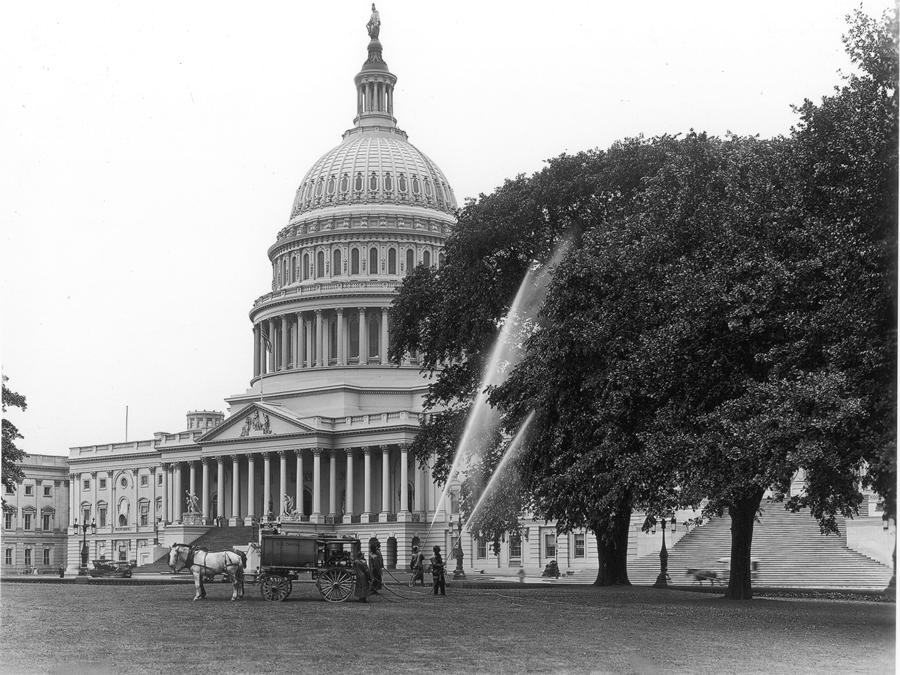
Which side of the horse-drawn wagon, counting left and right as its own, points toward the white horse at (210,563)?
front

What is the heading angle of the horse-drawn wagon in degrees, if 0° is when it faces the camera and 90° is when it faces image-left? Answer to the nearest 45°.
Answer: approximately 90°

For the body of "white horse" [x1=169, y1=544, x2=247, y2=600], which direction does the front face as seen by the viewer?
to the viewer's left

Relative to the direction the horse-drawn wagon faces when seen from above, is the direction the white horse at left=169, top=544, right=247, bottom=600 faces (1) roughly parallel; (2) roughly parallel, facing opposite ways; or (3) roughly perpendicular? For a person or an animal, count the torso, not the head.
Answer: roughly parallel

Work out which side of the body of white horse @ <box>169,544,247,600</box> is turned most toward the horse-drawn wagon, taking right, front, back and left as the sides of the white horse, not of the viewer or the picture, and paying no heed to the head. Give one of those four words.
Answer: back

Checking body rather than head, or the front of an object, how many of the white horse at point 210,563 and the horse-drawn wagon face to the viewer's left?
2
